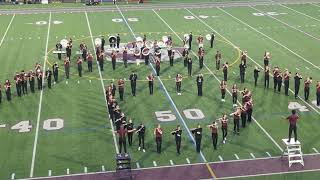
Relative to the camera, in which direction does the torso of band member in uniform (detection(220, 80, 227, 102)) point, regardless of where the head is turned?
toward the camera

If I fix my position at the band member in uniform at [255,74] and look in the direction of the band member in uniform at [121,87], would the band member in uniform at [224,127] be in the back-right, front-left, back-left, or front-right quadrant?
front-left

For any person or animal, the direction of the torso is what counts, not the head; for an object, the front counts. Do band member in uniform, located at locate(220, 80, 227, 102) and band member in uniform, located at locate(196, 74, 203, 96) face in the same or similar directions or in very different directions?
same or similar directions

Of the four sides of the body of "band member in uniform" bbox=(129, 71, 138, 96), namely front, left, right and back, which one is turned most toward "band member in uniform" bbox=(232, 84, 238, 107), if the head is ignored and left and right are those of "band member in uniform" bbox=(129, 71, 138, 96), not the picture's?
left

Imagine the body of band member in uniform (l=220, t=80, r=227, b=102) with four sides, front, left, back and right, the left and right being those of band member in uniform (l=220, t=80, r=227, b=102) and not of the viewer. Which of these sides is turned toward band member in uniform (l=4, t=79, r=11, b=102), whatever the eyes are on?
right

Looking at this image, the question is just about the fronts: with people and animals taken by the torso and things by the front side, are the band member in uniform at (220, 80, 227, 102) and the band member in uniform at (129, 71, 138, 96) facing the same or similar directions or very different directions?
same or similar directions

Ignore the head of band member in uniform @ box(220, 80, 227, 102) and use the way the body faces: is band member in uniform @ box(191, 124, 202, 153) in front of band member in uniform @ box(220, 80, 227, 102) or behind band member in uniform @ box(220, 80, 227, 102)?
in front

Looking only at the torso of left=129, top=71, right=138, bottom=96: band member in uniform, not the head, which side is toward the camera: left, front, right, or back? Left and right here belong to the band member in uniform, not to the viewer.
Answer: front

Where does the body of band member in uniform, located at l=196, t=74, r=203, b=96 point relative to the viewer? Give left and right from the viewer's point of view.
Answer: facing the viewer

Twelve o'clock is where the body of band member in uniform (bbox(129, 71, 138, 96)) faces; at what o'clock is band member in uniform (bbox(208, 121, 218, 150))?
band member in uniform (bbox(208, 121, 218, 150)) is roughly at 11 o'clock from band member in uniform (bbox(129, 71, 138, 96)).

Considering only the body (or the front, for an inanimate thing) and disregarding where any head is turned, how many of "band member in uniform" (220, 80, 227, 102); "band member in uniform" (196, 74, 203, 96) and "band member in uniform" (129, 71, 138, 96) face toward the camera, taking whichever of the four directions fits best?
3

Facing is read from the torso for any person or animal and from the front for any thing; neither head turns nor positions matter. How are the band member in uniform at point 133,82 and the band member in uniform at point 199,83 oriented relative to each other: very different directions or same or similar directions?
same or similar directions

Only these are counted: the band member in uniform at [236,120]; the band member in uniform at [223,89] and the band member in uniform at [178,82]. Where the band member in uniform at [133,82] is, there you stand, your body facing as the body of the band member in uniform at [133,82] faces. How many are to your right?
0

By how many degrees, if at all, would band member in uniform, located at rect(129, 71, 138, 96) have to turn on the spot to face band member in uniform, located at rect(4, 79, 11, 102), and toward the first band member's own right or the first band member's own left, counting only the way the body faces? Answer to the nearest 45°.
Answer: approximately 90° to the first band member's own right

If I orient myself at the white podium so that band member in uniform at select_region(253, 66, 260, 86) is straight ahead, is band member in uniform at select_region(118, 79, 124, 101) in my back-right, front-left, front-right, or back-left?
front-left

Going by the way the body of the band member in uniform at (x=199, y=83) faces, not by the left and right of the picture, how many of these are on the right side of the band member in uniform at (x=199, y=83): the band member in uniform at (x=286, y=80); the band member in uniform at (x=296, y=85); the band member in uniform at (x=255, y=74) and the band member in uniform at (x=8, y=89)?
1

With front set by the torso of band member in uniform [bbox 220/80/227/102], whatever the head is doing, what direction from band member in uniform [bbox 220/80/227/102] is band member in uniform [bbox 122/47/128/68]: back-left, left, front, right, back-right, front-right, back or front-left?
back-right

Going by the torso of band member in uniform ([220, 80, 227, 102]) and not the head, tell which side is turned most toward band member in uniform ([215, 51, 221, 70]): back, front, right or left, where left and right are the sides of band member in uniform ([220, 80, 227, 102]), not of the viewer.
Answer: back
